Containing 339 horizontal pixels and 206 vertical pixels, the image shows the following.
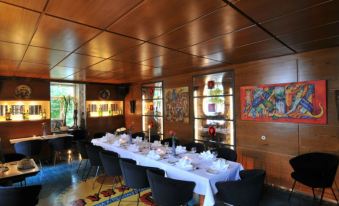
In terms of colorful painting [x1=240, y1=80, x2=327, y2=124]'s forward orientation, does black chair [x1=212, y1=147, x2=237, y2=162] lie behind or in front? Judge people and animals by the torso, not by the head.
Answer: in front

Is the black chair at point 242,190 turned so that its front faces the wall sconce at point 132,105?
yes

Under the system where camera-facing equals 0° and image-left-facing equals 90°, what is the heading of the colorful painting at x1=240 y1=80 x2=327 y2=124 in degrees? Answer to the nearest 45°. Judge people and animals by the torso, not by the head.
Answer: approximately 45°

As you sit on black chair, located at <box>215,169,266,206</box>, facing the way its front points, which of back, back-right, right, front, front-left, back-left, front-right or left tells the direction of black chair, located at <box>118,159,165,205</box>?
front-left

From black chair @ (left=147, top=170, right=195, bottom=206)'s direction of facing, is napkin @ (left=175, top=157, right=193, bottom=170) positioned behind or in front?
in front

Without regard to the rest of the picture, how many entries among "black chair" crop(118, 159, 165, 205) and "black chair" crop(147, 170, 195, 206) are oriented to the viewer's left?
0

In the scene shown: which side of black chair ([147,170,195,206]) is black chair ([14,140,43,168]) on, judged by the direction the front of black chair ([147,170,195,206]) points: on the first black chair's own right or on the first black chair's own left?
on the first black chair's own left

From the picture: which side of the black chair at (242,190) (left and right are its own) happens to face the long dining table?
front

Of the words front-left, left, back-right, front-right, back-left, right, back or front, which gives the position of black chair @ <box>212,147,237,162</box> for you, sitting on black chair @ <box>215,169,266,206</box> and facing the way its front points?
front-right

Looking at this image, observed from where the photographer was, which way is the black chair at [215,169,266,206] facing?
facing away from the viewer and to the left of the viewer

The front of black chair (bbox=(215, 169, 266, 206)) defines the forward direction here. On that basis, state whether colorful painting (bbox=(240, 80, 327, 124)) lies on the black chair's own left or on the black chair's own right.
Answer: on the black chair's own right

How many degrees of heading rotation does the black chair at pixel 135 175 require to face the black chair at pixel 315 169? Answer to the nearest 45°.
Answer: approximately 45° to its right

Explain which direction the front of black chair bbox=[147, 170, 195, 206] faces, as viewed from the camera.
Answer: facing away from the viewer and to the right of the viewer

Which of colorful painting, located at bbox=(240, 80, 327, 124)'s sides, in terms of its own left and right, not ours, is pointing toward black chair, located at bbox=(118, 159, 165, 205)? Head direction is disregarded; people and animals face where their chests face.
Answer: front

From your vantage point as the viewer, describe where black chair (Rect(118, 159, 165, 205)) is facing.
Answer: facing away from the viewer and to the right of the viewer

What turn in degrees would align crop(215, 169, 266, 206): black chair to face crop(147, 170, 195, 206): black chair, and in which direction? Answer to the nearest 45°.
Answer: approximately 45° to its left

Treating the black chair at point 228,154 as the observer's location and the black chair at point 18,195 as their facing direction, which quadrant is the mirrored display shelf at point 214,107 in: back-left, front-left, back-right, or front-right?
back-right

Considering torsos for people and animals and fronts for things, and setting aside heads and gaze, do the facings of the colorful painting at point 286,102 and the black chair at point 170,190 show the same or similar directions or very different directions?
very different directions
